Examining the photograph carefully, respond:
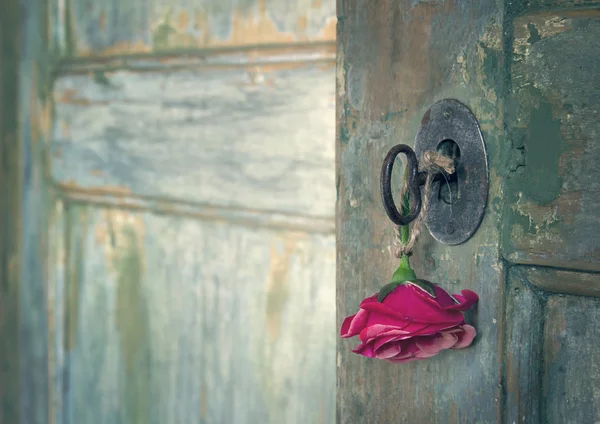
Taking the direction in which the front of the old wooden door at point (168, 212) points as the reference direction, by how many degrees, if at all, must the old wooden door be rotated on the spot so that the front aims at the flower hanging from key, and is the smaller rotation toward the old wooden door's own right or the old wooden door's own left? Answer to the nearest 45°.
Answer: approximately 45° to the old wooden door's own left

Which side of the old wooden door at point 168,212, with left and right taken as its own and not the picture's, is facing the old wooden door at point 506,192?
left

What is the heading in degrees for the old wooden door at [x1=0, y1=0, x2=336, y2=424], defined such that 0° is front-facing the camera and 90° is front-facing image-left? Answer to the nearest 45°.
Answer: approximately 45°
